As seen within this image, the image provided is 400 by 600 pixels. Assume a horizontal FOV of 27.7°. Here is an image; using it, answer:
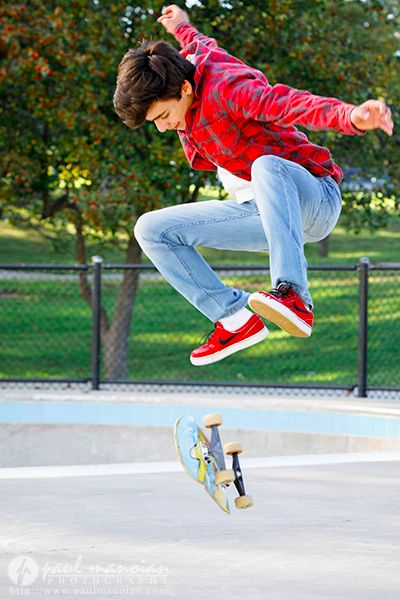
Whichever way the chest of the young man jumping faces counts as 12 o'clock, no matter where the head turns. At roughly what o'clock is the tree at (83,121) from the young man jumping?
The tree is roughly at 4 o'clock from the young man jumping.

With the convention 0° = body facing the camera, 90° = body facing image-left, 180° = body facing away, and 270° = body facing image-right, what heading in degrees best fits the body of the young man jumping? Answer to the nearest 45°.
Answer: approximately 45°

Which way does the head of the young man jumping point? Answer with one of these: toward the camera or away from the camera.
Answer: toward the camera

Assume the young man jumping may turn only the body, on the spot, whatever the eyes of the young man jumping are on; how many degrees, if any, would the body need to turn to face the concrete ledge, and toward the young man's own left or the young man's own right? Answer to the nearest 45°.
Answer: approximately 135° to the young man's own right

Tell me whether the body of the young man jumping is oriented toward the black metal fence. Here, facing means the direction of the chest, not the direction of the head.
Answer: no

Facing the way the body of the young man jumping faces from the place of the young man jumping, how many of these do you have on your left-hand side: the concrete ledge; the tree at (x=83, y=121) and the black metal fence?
0
